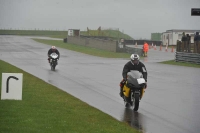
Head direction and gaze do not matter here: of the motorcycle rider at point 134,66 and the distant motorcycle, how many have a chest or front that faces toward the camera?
2

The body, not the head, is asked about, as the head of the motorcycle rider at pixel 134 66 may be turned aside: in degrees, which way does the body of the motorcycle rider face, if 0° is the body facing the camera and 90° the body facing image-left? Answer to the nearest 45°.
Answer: approximately 0°

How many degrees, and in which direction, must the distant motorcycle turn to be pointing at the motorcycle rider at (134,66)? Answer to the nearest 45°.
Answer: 0° — it already faces them

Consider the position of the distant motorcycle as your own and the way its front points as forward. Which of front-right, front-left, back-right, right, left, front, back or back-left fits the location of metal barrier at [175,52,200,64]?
back-left

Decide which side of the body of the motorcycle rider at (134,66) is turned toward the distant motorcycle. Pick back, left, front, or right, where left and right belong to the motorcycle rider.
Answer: back

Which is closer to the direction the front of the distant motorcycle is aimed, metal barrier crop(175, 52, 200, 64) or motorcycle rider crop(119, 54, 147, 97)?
the motorcycle rider

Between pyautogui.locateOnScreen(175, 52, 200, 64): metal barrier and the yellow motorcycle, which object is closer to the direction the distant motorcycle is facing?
the yellow motorcycle

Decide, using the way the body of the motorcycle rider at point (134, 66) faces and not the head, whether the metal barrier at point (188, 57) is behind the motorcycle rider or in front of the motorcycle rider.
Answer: behind

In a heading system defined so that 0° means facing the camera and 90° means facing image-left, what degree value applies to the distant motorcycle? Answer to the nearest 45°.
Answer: approximately 0°
